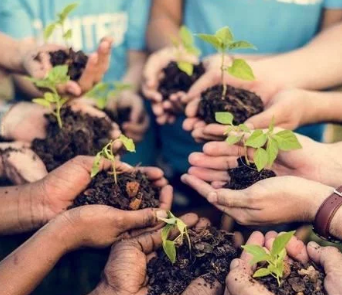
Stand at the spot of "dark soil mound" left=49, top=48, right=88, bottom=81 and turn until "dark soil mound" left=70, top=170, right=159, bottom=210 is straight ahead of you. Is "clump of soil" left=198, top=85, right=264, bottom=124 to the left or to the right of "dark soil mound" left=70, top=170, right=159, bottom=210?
left

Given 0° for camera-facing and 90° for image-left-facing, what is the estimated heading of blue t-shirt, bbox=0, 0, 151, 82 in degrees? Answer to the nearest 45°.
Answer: approximately 0°

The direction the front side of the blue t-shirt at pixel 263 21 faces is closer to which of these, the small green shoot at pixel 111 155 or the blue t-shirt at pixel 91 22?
the small green shoot

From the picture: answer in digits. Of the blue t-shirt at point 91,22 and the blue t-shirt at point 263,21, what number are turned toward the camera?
2

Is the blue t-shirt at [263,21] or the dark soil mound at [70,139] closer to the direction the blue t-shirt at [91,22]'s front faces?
the dark soil mound

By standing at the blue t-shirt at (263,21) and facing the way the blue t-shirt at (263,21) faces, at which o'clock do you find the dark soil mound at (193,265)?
The dark soil mound is roughly at 12 o'clock from the blue t-shirt.

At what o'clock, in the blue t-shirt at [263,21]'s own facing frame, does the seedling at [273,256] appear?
The seedling is roughly at 12 o'clock from the blue t-shirt.
